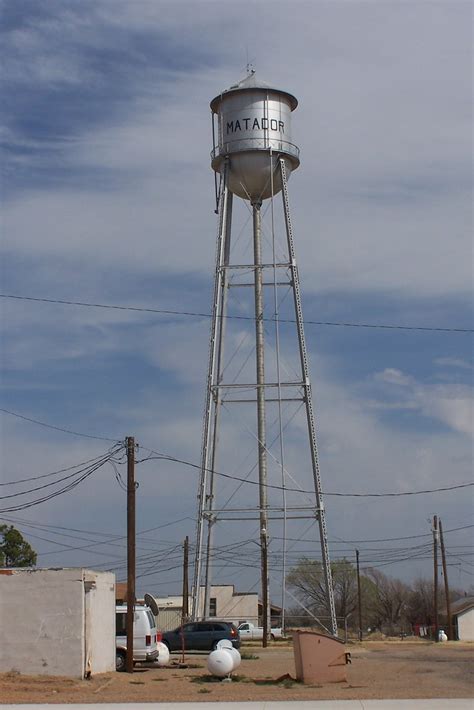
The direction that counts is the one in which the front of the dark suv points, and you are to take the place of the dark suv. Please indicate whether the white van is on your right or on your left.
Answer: on your left

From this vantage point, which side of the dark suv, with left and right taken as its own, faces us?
left

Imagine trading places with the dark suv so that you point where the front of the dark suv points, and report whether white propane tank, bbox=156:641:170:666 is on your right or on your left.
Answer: on your left

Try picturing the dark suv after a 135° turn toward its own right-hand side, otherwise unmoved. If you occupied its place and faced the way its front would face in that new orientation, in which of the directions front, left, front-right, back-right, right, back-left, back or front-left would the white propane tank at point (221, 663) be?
back-right
